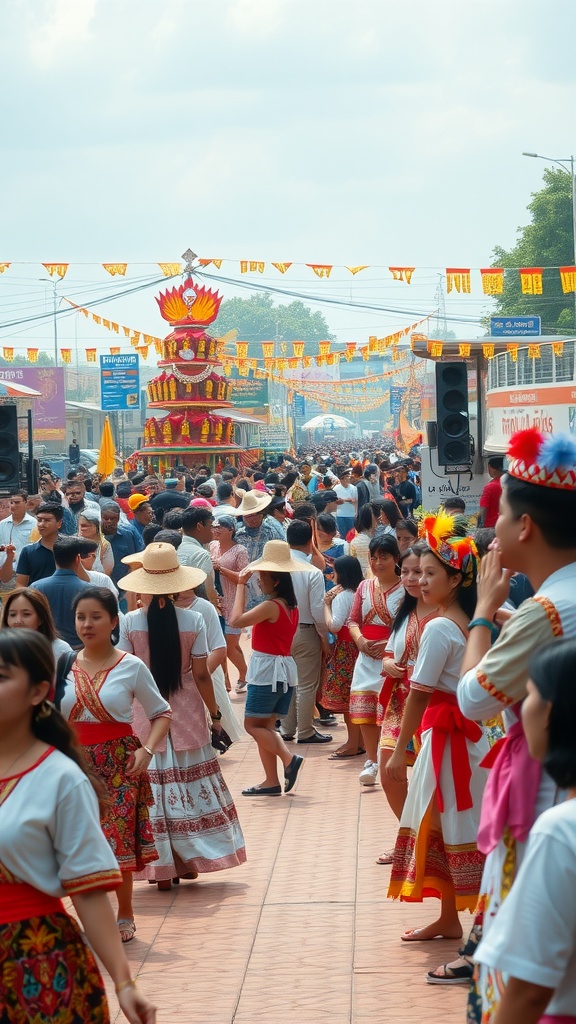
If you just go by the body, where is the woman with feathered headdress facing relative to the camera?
to the viewer's left

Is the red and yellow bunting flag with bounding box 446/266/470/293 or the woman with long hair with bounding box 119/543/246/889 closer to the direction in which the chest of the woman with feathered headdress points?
the woman with long hair

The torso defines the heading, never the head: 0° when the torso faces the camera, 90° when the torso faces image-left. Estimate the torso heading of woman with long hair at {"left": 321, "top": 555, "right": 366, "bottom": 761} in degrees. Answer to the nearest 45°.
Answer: approximately 90°

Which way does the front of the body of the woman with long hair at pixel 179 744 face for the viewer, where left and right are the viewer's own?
facing away from the viewer

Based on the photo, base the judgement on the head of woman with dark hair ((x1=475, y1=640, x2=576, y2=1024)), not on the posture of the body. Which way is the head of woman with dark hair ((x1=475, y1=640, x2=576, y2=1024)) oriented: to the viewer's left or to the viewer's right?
to the viewer's left

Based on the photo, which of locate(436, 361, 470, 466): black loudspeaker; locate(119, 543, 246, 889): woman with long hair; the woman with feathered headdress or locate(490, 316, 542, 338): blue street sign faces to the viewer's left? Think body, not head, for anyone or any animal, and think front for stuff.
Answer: the woman with feathered headdress

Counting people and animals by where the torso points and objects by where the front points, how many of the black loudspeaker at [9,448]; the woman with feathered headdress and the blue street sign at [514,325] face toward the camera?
2

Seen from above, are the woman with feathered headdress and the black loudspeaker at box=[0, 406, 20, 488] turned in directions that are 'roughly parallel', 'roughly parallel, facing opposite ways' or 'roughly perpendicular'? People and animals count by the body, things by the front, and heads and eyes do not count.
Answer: roughly perpendicular
